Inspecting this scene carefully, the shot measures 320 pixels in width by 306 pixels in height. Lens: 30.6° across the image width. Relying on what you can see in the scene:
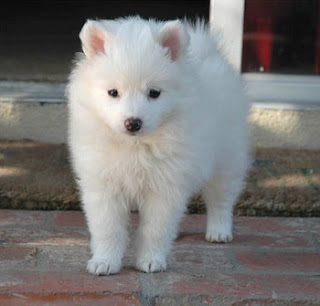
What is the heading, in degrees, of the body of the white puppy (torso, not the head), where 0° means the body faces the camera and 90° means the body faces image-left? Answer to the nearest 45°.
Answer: approximately 45°
